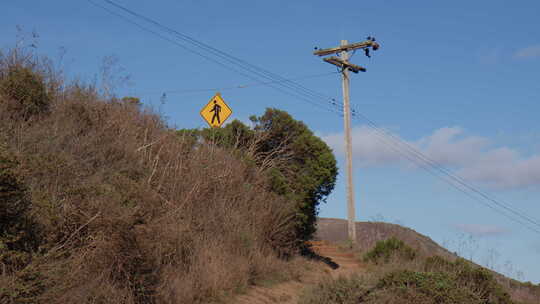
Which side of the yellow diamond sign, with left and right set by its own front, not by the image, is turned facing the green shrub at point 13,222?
front

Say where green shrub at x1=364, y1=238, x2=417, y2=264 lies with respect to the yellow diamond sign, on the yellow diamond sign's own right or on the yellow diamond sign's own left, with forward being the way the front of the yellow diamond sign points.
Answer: on the yellow diamond sign's own left

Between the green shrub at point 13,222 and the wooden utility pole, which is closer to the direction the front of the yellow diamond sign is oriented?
the green shrub

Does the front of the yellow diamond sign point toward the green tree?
no

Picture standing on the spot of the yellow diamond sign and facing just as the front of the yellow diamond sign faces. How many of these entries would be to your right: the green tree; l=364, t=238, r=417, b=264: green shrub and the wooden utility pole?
0

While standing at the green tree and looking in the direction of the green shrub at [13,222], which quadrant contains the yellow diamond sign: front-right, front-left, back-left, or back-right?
front-right

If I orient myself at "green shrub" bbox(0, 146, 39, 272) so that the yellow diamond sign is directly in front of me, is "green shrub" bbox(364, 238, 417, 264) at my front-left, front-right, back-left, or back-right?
front-right

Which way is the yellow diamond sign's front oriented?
toward the camera

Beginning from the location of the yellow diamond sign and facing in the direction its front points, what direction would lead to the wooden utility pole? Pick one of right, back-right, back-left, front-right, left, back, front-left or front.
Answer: back-left
